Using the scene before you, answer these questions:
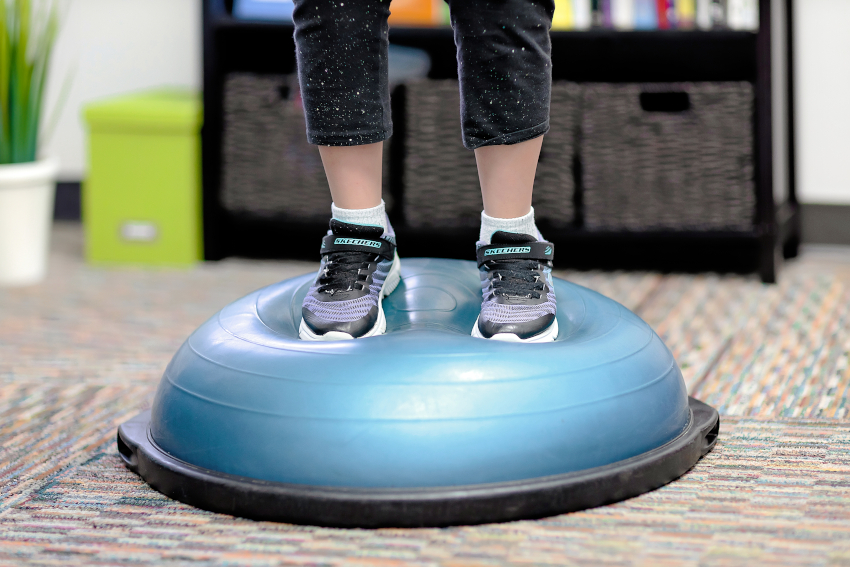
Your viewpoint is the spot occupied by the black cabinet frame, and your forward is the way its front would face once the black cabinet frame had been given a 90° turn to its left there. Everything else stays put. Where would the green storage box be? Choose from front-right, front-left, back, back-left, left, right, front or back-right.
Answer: back

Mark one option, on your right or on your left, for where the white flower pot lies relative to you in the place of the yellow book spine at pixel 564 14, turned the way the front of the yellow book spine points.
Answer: on your right

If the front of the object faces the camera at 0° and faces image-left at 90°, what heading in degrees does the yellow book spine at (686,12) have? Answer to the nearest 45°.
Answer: approximately 0°

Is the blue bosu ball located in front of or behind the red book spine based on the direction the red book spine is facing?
in front

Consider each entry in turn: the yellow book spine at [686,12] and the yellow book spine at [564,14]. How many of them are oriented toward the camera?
2

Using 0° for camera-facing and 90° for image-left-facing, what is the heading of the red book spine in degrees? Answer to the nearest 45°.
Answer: approximately 0°
